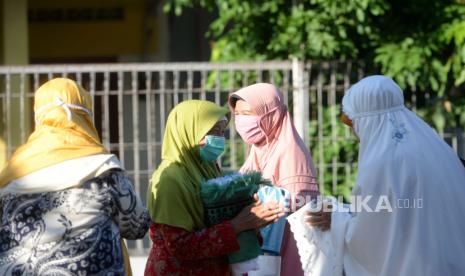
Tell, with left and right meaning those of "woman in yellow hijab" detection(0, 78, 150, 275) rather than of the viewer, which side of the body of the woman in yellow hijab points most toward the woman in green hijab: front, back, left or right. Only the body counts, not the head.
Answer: right

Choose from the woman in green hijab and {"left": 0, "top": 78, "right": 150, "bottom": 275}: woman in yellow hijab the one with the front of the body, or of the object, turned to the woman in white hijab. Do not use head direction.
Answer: the woman in green hijab

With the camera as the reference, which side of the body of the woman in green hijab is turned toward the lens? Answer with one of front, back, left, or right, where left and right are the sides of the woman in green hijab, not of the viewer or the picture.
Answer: right

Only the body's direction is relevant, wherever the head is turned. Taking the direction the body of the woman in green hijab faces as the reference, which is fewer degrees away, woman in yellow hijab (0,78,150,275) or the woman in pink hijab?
the woman in pink hijab

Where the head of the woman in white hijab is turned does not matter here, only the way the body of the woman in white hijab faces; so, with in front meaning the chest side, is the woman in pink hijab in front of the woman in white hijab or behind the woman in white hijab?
in front

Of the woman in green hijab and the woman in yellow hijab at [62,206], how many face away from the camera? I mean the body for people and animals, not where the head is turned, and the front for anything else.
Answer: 1

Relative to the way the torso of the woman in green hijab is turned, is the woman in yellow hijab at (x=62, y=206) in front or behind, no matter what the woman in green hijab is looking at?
behind

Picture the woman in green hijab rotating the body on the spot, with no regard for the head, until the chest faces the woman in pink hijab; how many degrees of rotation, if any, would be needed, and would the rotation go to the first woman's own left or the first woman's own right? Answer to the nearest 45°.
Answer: approximately 45° to the first woman's own left

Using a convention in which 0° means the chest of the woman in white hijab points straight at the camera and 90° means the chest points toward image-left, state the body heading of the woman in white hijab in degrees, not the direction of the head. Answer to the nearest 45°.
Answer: approximately 135°

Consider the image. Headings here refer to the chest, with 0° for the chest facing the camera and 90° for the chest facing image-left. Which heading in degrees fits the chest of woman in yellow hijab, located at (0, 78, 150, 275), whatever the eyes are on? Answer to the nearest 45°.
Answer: approximately 180°
